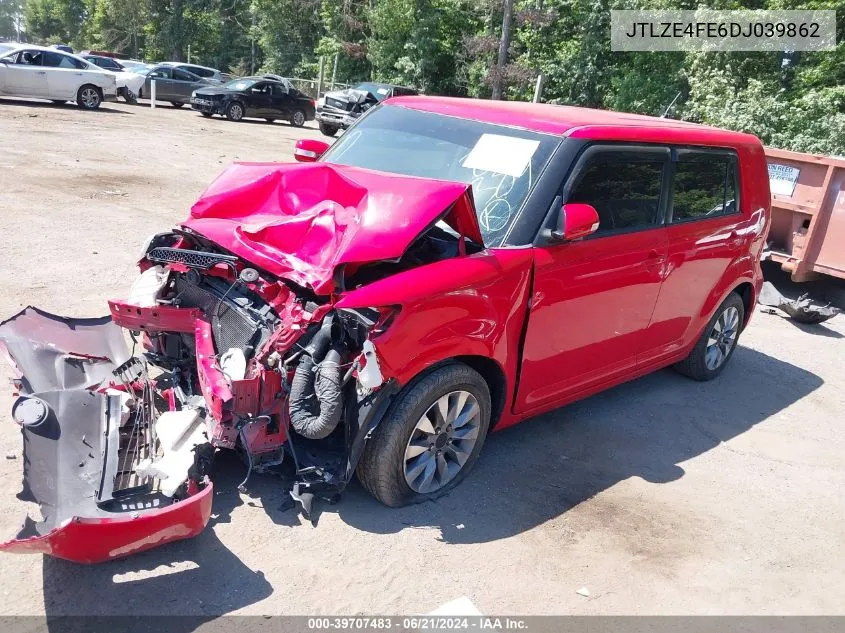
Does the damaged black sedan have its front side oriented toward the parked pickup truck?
no

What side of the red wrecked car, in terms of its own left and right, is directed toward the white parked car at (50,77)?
right

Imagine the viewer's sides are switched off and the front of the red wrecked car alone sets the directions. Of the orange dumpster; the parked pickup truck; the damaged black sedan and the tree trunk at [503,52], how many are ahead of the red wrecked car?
0

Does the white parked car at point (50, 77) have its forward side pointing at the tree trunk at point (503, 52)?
no

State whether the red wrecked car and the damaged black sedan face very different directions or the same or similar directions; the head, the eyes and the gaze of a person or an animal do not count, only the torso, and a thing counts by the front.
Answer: same or similar directions

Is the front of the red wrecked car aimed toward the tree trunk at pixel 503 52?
no

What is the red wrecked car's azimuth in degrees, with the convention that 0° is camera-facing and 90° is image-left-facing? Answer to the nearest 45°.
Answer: approximately 45°

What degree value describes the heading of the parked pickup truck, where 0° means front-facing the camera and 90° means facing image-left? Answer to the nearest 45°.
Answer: approximately 45°

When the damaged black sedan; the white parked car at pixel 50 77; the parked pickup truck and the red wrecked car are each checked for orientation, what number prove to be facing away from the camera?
0

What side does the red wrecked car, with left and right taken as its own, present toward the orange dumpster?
back

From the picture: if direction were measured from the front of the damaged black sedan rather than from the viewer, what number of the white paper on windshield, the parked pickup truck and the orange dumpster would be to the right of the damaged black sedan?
0

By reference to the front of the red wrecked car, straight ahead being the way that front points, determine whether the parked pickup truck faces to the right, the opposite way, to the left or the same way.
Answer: the same way

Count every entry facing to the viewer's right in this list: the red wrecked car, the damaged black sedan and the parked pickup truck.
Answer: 0

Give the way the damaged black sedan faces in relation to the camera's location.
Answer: facing the viewer and to the left of the viewer
